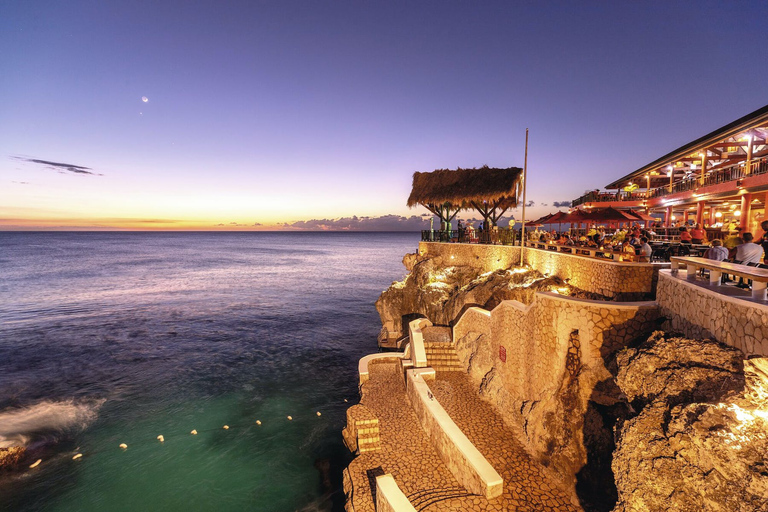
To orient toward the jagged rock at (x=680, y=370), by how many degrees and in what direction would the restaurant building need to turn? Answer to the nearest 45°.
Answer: approximately 45° to its left

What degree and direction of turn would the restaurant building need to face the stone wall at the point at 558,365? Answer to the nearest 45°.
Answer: approximately 45° to its left

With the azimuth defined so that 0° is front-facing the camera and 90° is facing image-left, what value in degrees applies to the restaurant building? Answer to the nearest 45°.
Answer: approximately 45°

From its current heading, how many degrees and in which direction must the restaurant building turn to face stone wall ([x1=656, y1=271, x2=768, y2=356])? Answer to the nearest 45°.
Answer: approximately 45° to its left

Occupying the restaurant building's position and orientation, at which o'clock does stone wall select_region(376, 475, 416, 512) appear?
The stone wall is roughly at 11 o'clock from the restaurant building.

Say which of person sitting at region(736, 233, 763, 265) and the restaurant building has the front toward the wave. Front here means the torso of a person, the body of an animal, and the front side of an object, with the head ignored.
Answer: the restaurant building

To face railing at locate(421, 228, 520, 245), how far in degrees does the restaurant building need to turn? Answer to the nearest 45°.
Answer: approximately 45° to its right
